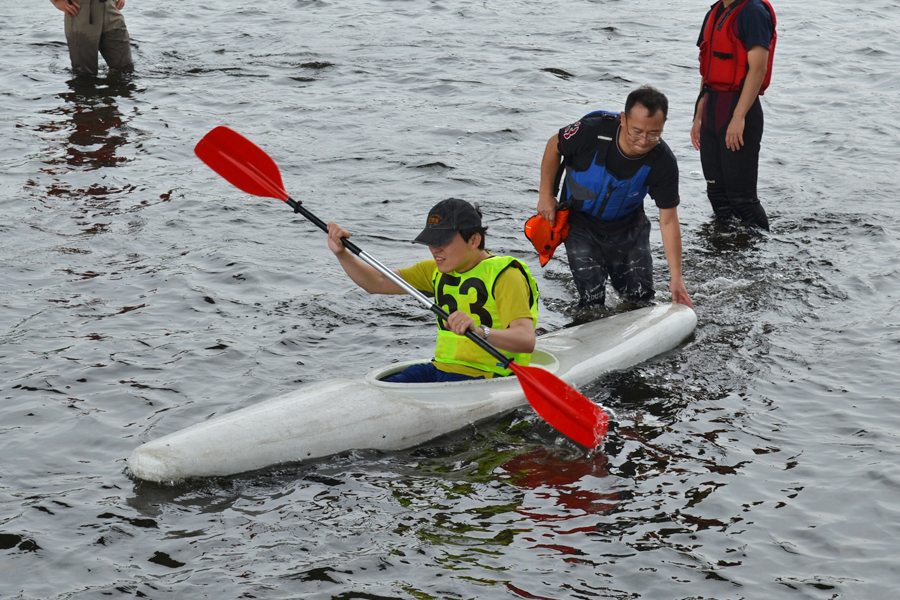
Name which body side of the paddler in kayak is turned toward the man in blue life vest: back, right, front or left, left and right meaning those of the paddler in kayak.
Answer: back

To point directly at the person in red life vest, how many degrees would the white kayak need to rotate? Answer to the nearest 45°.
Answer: approximately 180°

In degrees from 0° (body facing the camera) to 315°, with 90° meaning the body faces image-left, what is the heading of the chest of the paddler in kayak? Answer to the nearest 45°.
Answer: approximately 45°

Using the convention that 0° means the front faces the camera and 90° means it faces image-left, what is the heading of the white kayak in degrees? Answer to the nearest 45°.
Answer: approximately 45°
